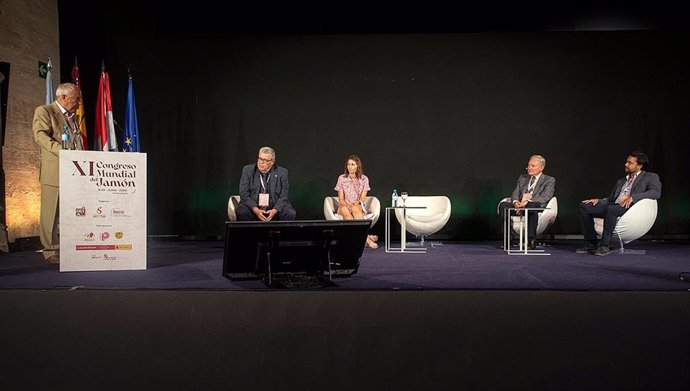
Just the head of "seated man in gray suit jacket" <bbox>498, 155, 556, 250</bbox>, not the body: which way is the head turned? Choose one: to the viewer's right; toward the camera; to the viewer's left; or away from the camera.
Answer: to the viewer's left

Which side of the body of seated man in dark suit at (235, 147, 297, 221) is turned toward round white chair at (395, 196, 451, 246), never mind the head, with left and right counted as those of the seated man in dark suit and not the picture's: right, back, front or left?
left

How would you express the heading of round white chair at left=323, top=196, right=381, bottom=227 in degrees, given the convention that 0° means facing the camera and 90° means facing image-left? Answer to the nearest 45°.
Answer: approximately 0°

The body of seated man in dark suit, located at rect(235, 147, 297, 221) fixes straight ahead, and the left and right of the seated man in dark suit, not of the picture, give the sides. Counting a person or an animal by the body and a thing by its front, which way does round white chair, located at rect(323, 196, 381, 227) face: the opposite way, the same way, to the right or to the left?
the same way

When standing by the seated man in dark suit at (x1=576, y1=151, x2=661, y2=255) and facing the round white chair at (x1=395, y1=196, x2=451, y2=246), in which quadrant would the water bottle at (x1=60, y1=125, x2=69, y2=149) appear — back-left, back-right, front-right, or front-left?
front-left

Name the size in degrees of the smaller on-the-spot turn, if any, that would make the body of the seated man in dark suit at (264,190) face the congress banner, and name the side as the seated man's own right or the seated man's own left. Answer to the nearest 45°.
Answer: approximately 45° to the seated man's own right

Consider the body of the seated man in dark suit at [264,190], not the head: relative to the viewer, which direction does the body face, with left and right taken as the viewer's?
facing the viewer

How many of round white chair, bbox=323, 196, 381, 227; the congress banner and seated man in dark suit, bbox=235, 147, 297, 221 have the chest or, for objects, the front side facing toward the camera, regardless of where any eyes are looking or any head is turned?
3

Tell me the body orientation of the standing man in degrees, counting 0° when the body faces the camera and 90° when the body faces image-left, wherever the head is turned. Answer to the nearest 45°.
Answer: approximately 315°

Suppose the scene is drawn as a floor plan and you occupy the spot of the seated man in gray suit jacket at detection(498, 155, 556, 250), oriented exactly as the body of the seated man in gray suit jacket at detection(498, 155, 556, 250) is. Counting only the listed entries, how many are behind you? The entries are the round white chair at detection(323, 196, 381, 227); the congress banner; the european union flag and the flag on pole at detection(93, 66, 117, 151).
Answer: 0

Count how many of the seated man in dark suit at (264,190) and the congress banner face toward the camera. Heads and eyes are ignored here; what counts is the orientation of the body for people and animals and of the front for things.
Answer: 2

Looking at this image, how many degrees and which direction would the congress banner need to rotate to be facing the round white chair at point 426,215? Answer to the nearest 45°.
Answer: approximately 90° to its left

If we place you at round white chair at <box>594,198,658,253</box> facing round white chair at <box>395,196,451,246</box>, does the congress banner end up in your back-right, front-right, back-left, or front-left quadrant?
front-left

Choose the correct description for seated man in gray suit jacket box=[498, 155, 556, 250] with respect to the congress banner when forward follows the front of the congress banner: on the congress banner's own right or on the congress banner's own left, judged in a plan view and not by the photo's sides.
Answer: on the congress banner's own left

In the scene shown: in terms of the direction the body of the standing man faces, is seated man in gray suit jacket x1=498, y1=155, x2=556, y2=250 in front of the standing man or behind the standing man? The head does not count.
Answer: in front

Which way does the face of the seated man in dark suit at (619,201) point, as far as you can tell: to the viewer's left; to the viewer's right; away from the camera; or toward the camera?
to the viewer's left
